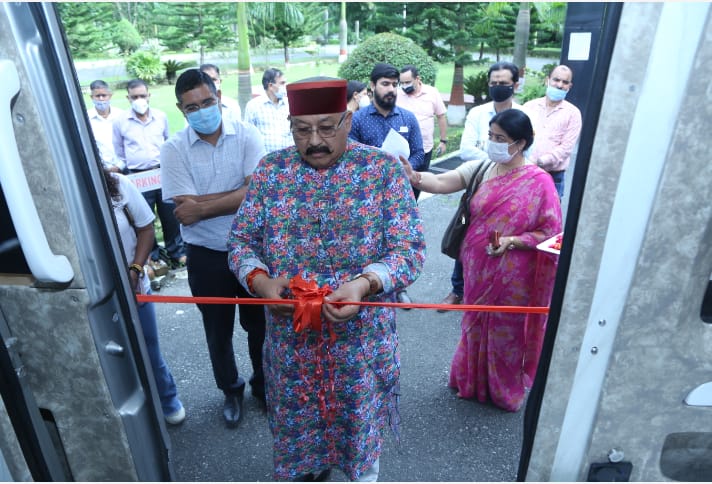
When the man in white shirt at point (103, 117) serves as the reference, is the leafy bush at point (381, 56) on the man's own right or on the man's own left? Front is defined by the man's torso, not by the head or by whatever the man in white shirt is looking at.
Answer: on the man's own left

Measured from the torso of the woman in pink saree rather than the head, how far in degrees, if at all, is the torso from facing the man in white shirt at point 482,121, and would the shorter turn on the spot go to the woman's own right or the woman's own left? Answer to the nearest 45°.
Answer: approximately 135° to the woman's own right

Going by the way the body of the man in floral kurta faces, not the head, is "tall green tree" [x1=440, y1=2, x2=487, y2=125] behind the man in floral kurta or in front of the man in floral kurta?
behind

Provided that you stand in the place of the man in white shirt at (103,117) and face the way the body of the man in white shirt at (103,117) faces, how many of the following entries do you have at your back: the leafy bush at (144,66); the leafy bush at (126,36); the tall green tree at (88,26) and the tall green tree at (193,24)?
4

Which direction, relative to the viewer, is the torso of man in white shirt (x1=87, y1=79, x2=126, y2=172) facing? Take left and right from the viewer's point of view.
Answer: facing the viewer

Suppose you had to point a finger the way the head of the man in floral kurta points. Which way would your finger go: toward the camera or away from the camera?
toward the camera

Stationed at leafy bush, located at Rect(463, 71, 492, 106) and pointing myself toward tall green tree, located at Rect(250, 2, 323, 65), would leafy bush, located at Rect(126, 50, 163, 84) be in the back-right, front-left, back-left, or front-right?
front-left

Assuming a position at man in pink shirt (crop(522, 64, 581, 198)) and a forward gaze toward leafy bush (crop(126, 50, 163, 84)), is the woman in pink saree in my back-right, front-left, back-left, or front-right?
back-left

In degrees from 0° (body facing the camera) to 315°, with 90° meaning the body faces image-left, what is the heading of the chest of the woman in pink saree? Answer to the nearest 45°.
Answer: approximately 45°

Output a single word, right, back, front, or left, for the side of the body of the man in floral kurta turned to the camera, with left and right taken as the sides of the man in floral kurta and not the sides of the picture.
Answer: front

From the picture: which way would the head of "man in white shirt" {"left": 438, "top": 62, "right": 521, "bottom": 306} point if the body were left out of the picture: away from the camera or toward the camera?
toward the camera

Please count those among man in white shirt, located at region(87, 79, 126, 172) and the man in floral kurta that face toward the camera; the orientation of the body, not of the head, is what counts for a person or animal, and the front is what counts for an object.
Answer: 2

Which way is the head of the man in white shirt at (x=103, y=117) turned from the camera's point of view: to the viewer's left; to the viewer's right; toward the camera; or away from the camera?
toward the camera

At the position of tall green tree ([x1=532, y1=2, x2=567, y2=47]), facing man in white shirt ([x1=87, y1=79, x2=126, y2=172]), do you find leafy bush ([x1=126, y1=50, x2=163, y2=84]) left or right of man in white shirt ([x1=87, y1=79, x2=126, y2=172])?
right
